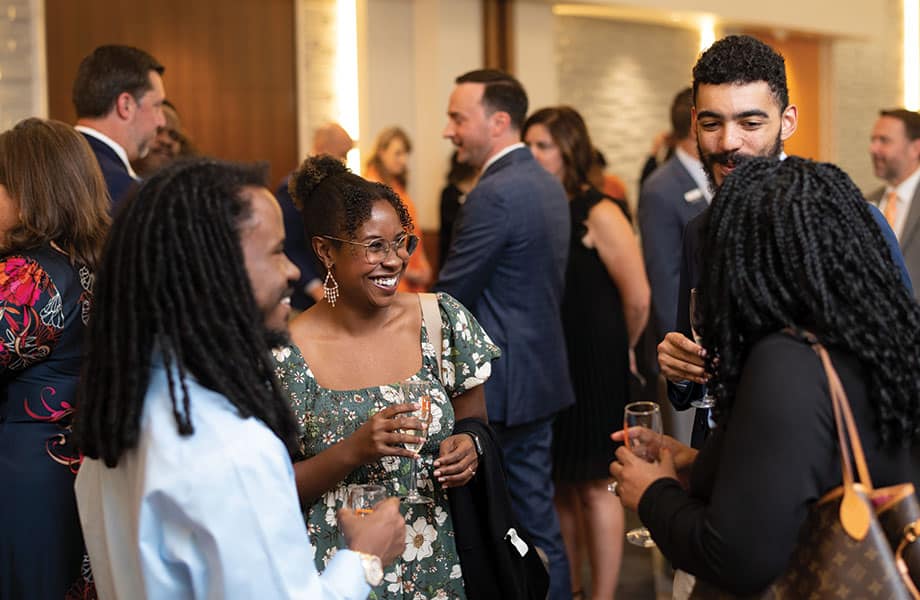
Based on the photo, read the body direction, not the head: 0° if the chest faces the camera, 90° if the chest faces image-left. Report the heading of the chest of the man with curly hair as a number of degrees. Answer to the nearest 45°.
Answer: approximately 45°

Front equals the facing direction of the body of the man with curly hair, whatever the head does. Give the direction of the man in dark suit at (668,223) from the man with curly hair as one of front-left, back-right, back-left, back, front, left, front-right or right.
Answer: back-right

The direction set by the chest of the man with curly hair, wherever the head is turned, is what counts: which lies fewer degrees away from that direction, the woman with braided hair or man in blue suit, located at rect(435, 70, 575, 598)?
the woman with braided hair

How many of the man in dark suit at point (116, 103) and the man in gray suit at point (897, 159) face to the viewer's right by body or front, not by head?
1

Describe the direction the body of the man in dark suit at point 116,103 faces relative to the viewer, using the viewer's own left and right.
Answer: facing to the right of the viewer

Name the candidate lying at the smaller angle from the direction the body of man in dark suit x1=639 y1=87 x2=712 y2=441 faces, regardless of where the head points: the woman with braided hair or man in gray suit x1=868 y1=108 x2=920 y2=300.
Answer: the woman with braided hair

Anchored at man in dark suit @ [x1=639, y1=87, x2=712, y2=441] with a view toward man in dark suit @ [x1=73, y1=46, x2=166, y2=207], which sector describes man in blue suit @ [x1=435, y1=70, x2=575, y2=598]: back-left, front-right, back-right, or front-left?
front-left
